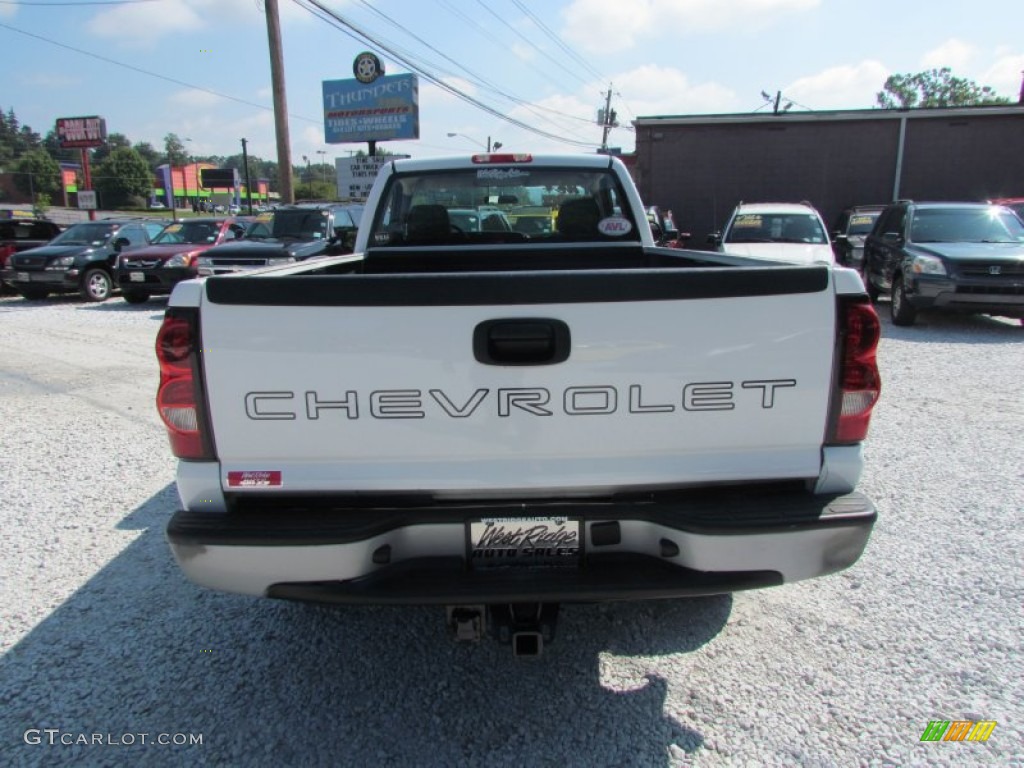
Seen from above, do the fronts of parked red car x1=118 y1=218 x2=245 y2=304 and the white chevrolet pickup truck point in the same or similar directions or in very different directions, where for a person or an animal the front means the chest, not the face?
very different directions

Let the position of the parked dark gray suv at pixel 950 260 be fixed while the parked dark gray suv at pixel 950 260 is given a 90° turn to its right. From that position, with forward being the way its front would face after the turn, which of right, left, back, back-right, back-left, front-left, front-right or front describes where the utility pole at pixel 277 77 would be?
front

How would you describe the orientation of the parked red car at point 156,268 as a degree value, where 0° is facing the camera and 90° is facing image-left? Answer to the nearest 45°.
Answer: approximately 45°

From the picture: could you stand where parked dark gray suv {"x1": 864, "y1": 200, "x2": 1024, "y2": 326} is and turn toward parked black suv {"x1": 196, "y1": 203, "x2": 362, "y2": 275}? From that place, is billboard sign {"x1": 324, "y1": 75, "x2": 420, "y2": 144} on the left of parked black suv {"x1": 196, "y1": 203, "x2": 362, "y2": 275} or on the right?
right

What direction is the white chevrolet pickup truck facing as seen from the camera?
away from the camera

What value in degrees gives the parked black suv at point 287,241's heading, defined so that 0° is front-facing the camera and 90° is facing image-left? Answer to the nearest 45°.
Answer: approximately 45°

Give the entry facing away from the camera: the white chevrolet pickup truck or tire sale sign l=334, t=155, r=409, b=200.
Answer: the white chevrolet pickup truck

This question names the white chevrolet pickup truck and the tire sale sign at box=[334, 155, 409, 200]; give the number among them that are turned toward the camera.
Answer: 1

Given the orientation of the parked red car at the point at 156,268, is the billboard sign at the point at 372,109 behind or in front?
behind

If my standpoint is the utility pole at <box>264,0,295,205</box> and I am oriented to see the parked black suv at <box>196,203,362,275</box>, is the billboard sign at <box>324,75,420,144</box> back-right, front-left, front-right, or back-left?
back-left

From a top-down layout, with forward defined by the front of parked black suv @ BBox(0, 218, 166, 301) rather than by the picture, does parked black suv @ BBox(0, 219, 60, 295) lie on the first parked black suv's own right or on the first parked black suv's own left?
on the first parked black suv's own right

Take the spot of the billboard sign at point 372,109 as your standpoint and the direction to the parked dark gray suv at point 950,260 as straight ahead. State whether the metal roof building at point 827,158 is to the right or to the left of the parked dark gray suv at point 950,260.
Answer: left

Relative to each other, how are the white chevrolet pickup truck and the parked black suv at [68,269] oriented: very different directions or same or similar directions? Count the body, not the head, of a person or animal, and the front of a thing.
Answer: very different directions
